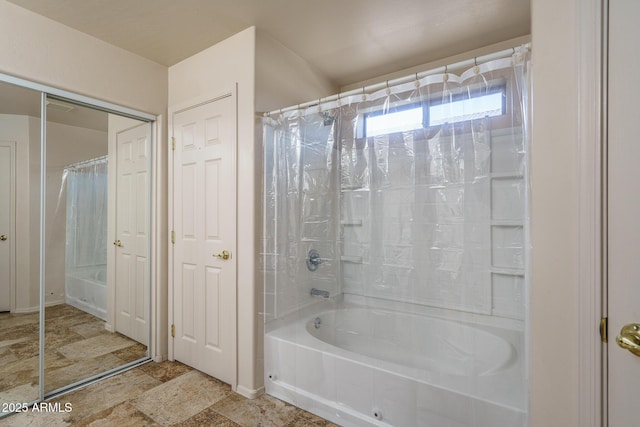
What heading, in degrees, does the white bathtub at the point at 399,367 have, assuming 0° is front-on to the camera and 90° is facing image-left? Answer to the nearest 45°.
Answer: approximately 45°

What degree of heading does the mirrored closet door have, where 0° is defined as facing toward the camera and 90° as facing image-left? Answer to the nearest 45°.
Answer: approximately 315°
